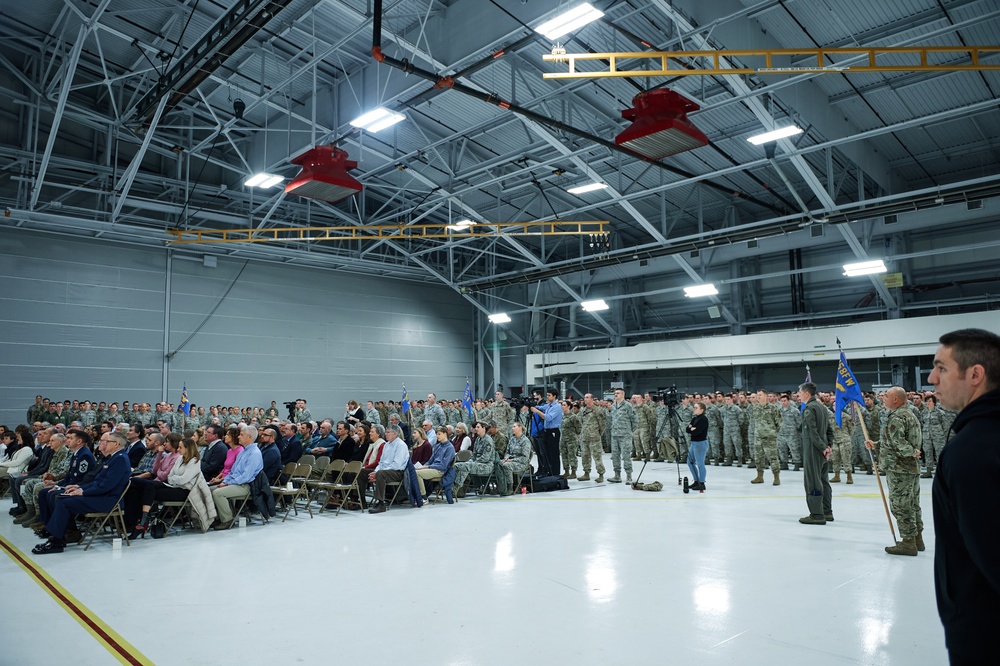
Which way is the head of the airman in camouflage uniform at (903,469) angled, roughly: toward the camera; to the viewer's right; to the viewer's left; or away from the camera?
to the viewer's left

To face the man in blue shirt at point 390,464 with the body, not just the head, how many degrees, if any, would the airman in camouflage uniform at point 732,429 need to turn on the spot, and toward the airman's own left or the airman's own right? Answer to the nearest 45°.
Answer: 0° — they already face them

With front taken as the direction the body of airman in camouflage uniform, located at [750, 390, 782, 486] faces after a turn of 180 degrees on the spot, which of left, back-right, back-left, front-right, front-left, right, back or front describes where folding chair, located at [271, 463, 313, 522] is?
back

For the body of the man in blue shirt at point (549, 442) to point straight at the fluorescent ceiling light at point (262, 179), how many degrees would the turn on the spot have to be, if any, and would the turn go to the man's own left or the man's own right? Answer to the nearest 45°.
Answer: approximately 45° to the man's own right

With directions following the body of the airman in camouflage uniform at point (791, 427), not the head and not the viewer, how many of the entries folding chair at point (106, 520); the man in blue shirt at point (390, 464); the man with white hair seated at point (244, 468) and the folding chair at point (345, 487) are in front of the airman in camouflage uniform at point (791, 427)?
4

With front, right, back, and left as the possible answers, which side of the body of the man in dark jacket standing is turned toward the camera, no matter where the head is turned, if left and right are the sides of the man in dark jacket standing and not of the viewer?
left

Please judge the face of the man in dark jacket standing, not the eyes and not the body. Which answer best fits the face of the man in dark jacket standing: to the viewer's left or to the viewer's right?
to the viewer's left

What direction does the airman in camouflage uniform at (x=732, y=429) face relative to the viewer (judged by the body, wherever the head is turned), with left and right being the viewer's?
facing the viewer and to the left of the viewer

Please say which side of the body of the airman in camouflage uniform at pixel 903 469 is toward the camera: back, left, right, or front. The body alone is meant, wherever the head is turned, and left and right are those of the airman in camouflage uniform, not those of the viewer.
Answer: left

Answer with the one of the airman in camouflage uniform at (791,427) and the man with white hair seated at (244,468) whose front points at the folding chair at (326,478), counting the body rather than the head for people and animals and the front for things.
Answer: the airman in camouflage uniform
